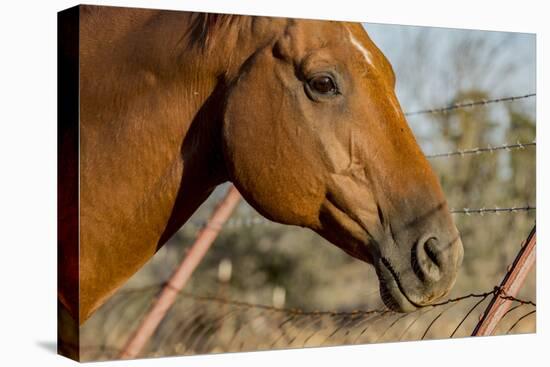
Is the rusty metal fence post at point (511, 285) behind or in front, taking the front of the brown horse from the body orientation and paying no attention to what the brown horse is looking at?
in front

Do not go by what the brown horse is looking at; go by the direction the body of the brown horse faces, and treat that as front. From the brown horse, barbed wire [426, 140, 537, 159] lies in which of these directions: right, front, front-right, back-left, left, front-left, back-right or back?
front-left

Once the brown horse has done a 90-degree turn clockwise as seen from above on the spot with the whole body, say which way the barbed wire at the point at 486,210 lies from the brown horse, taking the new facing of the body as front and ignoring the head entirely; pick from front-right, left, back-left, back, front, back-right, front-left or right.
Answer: back-left

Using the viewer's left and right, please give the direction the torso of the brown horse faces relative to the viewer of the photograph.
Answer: facing to the right of the viewer
